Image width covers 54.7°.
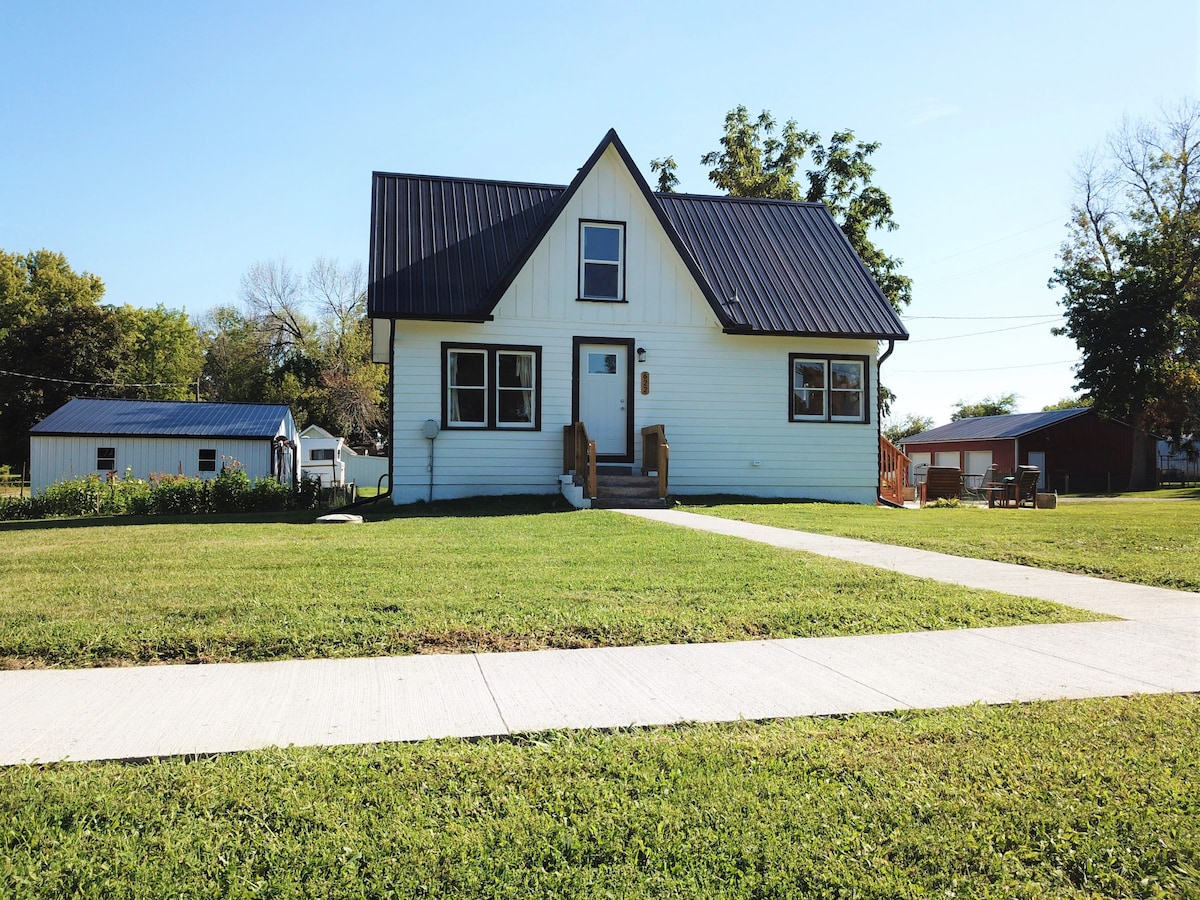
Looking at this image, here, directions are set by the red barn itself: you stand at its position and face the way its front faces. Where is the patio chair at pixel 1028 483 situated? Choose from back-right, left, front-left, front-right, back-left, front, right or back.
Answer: front-left

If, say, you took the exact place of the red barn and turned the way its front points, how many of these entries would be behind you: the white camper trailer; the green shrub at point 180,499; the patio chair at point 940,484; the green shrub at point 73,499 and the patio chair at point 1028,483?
0

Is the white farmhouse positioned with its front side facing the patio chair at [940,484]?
no

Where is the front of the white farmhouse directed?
toward the camera

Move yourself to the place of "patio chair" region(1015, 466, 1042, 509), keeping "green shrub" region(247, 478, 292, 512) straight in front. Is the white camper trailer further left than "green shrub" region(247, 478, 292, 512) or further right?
right

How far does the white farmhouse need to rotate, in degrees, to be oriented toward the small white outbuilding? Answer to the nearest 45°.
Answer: approximately 135° to its right

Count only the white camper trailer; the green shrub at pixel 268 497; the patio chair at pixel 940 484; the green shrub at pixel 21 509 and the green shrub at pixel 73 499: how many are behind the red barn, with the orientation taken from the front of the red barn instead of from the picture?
0

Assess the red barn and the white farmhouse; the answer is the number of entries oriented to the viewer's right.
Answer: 0

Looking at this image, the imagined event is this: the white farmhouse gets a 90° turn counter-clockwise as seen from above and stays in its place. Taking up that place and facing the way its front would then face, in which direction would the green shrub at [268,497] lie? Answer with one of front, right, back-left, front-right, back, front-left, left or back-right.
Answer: back

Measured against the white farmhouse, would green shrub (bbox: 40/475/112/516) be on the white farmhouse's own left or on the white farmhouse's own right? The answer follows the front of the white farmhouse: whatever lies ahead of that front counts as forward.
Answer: on the white farmhouse's own right

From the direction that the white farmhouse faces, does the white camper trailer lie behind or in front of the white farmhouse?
behind

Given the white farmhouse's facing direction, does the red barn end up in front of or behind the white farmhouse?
behind

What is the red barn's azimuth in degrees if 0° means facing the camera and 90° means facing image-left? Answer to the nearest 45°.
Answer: approximately 45°
